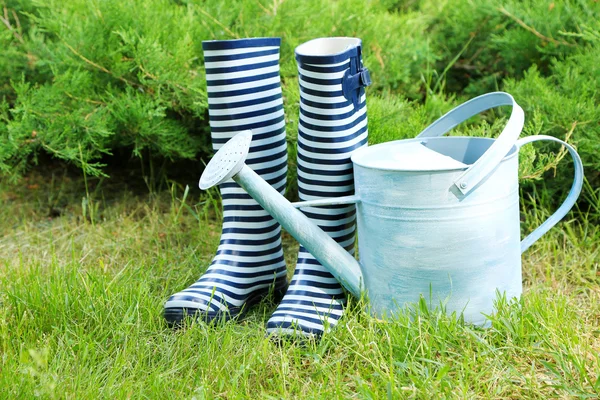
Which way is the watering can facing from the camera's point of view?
to the viewer's left

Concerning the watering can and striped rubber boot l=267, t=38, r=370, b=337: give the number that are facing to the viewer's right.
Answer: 0
